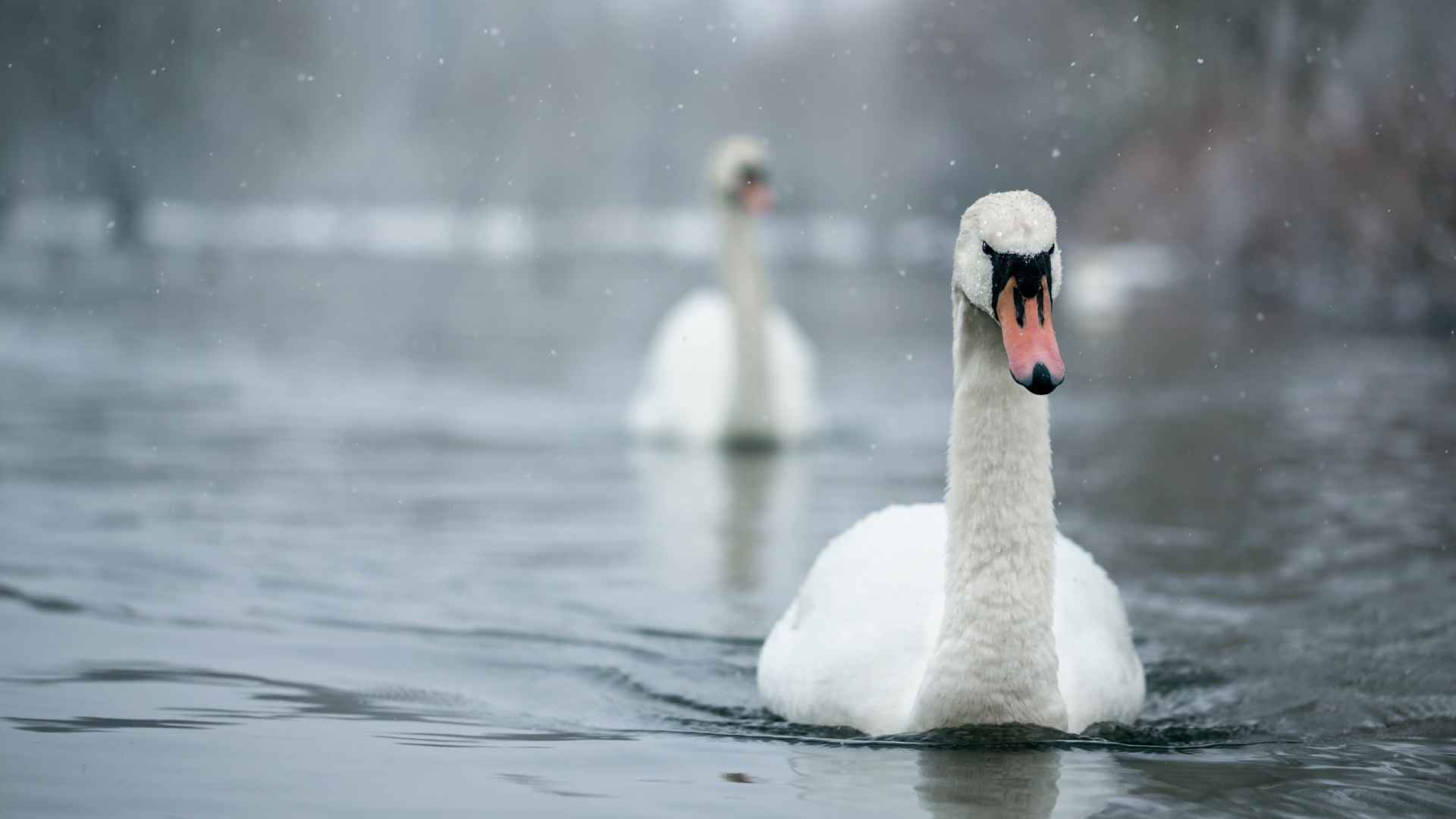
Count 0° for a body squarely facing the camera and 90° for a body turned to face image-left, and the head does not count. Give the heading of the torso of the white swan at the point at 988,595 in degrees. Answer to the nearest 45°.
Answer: approximately 0°

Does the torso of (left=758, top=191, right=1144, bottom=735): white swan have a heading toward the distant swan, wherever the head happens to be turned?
no
